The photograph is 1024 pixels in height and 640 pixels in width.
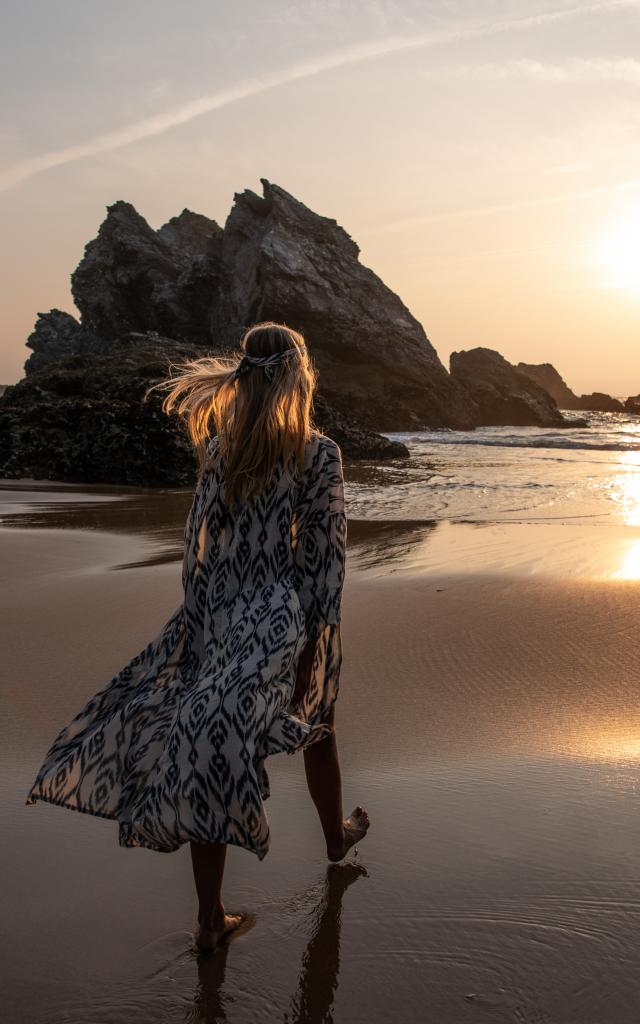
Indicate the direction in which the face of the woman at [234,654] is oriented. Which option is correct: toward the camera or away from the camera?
away from the camera

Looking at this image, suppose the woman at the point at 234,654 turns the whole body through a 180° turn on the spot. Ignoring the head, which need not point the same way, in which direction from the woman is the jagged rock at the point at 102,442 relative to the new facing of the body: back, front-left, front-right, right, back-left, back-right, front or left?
back-right

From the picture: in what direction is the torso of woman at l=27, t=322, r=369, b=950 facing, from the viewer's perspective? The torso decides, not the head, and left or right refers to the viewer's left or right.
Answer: facing away from the viewer and to the right of the viewer
